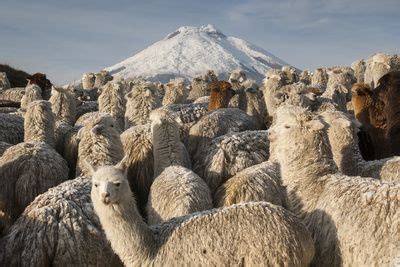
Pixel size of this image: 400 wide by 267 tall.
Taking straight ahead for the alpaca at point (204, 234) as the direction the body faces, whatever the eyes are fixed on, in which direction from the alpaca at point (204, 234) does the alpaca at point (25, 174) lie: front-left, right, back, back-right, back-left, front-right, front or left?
front-right

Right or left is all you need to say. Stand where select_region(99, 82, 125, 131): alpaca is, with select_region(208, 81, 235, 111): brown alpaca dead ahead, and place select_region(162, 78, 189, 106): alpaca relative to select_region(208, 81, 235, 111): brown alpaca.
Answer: left

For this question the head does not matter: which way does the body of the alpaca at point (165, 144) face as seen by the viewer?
away from the camera

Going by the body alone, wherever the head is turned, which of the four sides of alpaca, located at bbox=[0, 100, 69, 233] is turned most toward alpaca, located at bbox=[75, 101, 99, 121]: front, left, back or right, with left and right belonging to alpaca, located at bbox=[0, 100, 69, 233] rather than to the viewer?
front

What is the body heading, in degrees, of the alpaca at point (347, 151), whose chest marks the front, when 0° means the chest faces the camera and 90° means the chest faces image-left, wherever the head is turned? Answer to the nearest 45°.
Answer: approximately 90°

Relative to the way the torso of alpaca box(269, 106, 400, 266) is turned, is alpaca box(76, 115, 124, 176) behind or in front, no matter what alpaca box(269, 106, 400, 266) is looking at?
in front

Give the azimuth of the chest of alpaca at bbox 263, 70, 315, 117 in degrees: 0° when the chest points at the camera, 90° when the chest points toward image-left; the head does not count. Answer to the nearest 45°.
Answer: approximately 90°

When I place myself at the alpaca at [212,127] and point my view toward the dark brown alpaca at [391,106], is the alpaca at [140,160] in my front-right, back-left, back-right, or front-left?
back-right

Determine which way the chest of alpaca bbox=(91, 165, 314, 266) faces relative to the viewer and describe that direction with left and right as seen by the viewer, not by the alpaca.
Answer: facing to the left of the viewer

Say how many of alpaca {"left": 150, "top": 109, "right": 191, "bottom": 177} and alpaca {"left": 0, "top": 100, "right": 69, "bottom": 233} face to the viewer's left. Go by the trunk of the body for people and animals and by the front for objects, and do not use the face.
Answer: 0

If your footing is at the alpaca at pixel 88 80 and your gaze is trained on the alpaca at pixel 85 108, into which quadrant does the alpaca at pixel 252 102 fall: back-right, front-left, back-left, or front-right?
front-left
